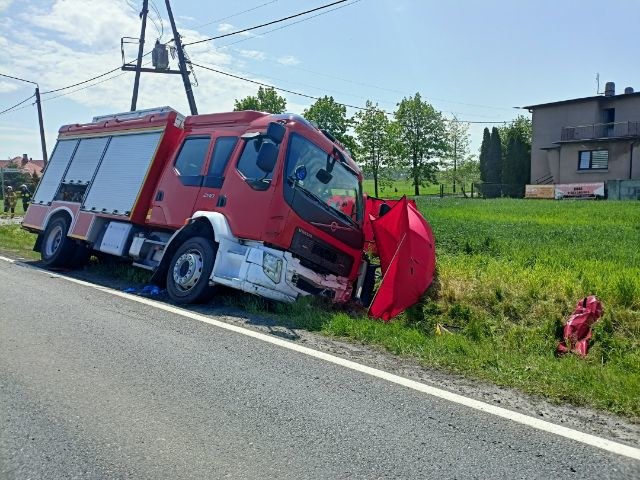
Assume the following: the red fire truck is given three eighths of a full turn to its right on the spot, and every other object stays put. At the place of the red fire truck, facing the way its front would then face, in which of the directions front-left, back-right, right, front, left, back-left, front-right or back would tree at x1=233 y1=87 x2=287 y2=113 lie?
right

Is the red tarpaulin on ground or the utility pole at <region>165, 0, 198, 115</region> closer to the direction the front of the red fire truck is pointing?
the red tarpaulin on ground

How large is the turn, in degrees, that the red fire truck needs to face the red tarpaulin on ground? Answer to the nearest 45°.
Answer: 0° — it already faces it

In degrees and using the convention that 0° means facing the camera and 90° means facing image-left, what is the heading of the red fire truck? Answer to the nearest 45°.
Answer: approximately 315°

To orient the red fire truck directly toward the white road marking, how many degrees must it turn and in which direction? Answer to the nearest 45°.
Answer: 0° — it already faces it

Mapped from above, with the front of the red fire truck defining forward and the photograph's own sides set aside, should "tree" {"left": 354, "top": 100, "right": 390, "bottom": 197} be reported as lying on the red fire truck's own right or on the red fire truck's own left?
on the red fire truck's own left

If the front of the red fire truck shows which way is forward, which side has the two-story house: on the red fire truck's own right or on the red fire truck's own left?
on the red fire truck's own left

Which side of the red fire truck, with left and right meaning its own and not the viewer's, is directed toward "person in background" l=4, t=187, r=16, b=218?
back
